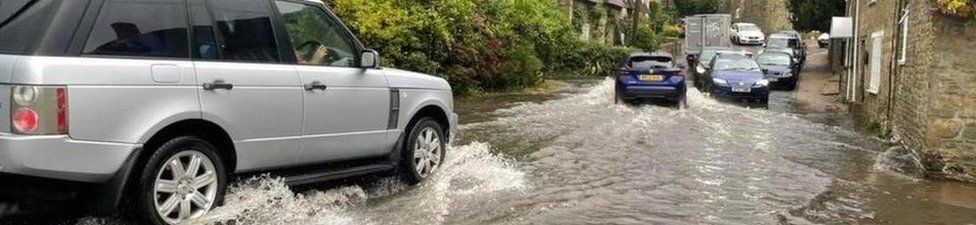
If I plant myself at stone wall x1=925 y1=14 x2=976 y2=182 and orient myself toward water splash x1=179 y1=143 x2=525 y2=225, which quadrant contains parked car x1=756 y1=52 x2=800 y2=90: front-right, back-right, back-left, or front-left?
back-right

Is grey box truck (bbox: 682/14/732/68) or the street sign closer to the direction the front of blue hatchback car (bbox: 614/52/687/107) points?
the grey box truck

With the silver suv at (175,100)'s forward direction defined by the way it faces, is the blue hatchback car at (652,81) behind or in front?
in front

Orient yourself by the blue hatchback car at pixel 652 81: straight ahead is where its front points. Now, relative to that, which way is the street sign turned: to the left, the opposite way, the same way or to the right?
the opposite way

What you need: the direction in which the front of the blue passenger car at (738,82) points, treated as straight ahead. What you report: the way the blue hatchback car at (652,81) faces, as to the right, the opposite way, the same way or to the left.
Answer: the opposite way

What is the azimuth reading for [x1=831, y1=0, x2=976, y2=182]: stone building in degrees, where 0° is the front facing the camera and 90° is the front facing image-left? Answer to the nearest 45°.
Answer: approximately 45°

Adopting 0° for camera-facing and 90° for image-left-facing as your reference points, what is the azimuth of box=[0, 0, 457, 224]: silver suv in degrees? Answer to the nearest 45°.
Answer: approximately 225°

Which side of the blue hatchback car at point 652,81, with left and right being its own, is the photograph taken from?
back
